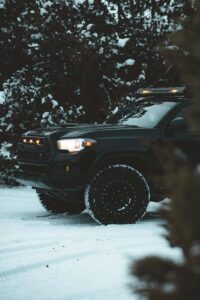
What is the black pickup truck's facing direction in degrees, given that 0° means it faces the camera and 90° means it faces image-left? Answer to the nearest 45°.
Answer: approximately 45°

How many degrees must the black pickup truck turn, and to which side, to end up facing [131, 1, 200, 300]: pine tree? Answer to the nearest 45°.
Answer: approximately 45° to its left
